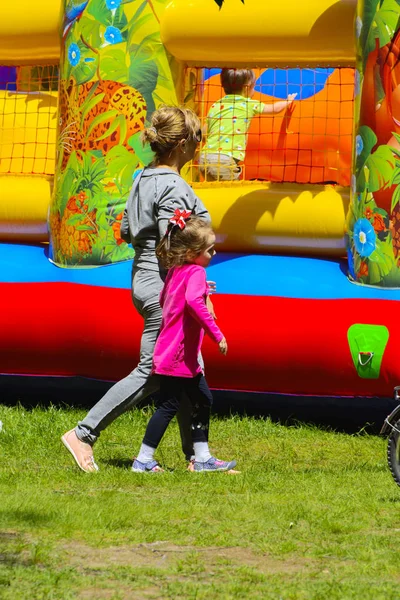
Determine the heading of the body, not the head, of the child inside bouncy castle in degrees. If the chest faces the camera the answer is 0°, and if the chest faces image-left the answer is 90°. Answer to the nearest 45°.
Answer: approximately 225°

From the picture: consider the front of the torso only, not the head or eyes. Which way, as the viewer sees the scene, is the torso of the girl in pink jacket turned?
to the viewer's right

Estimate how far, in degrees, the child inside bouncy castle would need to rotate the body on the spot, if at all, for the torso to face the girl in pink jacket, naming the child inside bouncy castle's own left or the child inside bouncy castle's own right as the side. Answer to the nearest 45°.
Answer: approximately 135° to the child inside bouncy castle's own right

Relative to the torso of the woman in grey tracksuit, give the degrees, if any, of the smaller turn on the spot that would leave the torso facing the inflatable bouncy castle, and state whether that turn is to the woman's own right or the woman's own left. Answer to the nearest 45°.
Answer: approximately 45° to the woman's own left

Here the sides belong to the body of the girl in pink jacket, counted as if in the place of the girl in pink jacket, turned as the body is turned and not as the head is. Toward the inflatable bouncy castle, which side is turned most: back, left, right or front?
left

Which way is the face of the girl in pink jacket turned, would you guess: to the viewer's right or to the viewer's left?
to the viewer's right

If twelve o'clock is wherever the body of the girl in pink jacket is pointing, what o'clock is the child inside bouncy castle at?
The child inside bouncy castle is roughly at 9 o'clock from the girl in pink jacket.

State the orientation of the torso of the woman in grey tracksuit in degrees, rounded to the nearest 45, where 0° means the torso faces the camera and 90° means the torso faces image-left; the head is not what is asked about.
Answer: approximately 225°

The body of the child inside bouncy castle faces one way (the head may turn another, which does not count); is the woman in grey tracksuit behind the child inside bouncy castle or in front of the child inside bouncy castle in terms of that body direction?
behind
